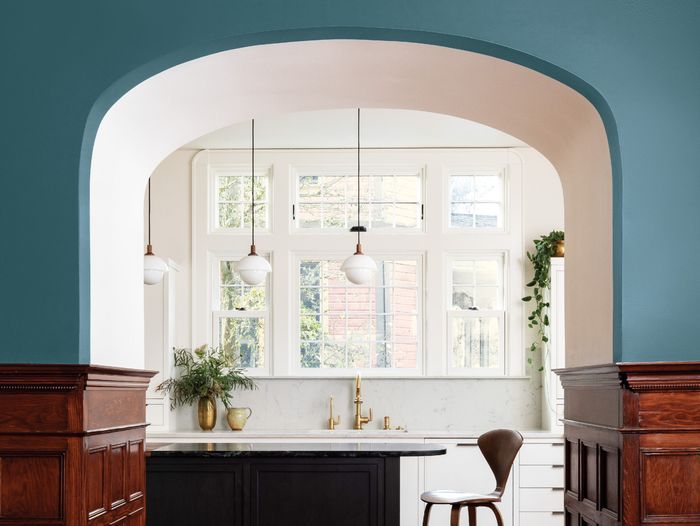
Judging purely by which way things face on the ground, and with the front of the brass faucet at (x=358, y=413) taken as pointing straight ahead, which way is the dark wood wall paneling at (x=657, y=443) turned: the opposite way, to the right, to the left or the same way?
the same way

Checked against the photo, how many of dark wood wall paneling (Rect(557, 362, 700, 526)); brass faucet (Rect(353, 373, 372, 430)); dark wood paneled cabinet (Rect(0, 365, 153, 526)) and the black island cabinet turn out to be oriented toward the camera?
4

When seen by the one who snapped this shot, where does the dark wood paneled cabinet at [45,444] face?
facing the viewer

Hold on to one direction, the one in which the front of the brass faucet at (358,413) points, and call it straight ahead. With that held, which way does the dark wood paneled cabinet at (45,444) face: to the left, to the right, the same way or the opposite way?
the same way

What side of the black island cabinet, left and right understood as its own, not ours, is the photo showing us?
front

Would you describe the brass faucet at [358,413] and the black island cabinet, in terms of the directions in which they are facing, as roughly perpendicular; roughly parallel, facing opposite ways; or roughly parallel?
roughly parallel
